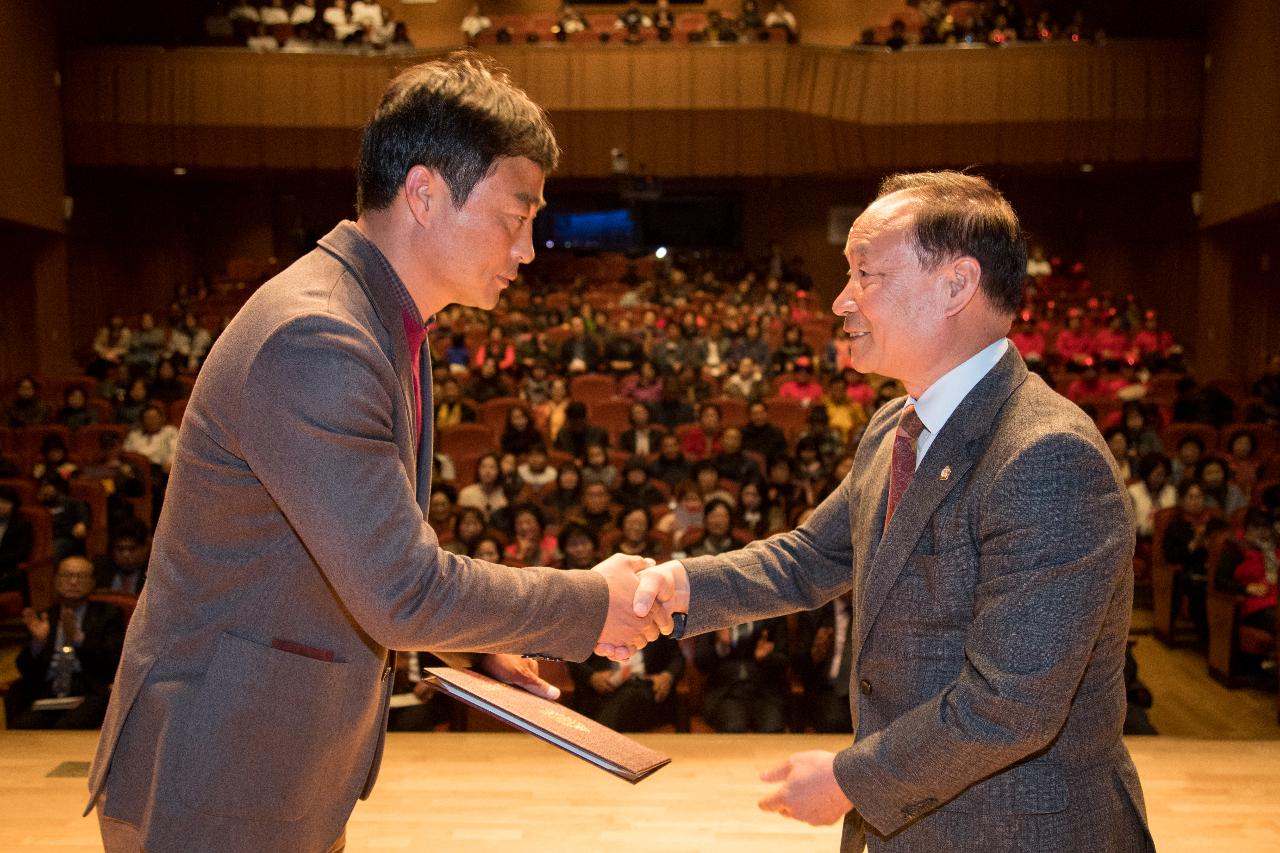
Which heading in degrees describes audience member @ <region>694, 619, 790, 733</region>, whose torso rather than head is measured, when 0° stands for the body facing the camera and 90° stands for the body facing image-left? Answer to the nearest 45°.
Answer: approximately 0°

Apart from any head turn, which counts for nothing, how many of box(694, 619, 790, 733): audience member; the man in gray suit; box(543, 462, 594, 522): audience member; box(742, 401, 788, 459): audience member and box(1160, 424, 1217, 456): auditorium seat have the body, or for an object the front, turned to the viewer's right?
1

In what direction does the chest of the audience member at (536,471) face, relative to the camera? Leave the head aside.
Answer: toward the camera

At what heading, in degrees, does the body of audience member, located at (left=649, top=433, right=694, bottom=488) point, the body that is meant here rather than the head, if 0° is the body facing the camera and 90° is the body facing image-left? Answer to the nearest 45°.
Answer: approximately 0°

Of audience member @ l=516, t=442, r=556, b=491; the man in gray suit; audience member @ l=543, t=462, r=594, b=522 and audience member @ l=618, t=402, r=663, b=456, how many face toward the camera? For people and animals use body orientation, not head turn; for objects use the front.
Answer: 3

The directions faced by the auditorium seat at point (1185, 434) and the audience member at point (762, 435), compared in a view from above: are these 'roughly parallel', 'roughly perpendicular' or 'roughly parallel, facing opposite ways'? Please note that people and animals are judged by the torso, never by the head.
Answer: roughly parallel

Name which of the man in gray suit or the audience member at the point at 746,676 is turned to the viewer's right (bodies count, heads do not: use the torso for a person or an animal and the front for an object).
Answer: the man in gray suit

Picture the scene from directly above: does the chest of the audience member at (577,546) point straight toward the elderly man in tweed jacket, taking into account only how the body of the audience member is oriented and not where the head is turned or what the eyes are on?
yes

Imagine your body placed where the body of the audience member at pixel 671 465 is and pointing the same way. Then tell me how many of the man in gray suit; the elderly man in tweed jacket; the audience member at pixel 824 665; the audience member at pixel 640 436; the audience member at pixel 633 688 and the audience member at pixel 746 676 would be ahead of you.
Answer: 5

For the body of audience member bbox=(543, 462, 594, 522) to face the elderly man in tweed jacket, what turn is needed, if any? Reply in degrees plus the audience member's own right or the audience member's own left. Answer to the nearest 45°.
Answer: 0° — they already face them

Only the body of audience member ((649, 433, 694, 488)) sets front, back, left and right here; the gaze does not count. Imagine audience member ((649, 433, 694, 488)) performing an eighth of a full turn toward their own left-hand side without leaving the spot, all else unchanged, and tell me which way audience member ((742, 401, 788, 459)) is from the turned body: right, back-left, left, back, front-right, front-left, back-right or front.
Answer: left

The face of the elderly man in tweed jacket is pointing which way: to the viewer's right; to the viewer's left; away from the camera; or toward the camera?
to the viewer's left

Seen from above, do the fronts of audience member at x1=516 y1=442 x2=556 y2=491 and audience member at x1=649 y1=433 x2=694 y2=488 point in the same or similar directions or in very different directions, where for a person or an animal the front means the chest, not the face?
same or similar directions

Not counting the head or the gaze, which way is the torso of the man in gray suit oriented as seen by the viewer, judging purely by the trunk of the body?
to the viewer's right

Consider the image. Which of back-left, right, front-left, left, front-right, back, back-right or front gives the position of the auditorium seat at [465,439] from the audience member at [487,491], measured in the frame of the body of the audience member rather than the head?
back

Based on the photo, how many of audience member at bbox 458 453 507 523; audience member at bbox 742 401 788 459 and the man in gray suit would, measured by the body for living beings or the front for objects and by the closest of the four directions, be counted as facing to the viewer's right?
1

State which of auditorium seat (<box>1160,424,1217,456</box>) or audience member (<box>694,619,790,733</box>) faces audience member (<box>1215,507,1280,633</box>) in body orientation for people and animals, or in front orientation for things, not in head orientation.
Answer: the auditorium seat

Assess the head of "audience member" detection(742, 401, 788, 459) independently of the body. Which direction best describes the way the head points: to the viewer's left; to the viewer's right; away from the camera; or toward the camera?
toward the camera
